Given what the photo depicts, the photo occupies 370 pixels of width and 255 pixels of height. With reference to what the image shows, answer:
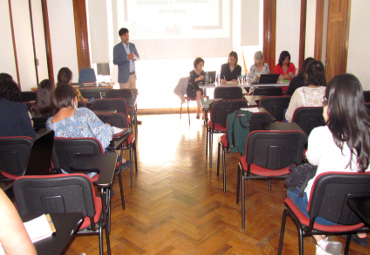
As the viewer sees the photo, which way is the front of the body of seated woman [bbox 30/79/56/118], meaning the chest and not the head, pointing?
away from the camera

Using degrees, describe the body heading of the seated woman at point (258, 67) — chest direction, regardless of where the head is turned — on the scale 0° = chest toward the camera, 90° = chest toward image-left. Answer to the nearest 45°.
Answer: approximately 0°

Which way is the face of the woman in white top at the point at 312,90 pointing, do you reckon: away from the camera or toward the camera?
away from the camera

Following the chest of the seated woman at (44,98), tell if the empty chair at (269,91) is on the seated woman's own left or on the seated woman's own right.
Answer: on the seated woman's own right

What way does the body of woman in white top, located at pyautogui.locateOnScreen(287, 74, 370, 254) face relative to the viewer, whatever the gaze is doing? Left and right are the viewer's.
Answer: facing away from the viewer and to the left of the viewer

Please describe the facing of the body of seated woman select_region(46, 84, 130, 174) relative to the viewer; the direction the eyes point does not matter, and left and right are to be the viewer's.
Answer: facing away from the viewer and to the right of the viewer

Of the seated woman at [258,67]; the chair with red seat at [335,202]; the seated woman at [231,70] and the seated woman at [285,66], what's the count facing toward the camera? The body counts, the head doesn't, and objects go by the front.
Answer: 3

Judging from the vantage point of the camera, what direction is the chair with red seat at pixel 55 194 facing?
facing away from the viewer and to the right of the viewer

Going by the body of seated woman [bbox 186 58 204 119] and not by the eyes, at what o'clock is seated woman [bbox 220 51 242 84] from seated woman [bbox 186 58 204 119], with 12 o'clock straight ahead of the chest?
seated woman [bbox 220 51 242 84] is roughly at 10 o'clock from seated woman [bbox 186 58 204 119].

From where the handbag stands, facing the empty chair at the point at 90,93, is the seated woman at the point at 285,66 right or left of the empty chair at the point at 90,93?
right

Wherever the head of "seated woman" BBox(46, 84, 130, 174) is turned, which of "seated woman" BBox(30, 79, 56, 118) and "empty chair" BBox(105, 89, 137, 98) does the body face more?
the empty chair

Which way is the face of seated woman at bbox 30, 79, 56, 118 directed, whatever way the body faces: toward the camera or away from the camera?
away from the camera
